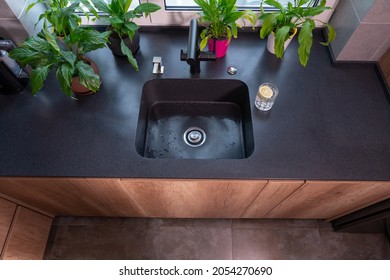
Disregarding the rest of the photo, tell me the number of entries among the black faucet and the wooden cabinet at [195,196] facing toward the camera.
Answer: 2

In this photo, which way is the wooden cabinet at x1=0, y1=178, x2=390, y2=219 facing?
toward the camera

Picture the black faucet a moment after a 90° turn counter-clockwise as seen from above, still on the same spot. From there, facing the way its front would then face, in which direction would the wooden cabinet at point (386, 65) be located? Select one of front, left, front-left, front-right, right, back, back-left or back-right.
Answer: front

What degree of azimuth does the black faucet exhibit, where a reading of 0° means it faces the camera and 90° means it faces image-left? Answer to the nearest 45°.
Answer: approximately 0°
